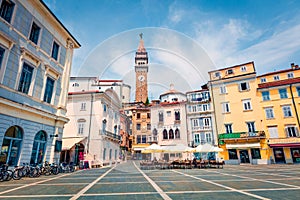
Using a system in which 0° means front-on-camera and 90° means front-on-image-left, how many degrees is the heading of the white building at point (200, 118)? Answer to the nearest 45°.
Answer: approximately 0°

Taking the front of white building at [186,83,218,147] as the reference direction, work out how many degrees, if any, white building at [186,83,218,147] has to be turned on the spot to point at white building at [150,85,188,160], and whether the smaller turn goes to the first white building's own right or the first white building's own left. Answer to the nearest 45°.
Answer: approximately 90° to the first white building's own right

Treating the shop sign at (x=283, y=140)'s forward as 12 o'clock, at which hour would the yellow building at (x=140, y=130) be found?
The yellow building is roughly at 3 o'clock from the shop sign.

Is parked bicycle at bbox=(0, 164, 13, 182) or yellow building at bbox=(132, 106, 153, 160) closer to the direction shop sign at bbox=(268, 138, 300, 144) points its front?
the parked bicycle

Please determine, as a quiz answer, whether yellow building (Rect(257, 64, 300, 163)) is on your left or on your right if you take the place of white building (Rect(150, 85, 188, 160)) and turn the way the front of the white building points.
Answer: on your left

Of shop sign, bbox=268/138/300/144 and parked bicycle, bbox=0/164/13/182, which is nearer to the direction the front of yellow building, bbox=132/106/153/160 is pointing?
the parked bicycle

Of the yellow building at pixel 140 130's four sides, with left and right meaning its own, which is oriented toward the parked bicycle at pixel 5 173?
front

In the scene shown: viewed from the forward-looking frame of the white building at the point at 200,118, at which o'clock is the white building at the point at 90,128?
the white building at the point at 90,128 is roughly at 2 o'clock from the white building at the point at 200,118.

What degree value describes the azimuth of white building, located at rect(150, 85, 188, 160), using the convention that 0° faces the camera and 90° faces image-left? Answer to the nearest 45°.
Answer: approximately 0°

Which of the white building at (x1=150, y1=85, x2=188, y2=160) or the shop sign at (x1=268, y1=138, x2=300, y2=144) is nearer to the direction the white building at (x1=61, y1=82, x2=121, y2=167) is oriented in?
the shop sign

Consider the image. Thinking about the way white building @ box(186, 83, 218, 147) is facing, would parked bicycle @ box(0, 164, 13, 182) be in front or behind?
in front
